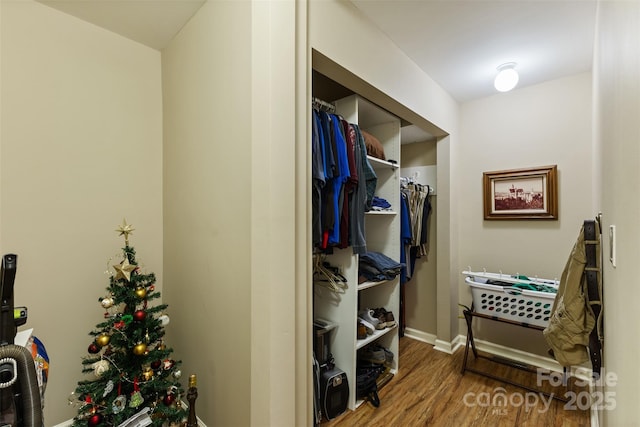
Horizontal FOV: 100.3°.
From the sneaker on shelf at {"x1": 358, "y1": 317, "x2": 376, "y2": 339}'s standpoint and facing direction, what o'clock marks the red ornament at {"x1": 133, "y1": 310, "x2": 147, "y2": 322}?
The red ornament is roughly at 3 o'clock from the sneaker on shelf.

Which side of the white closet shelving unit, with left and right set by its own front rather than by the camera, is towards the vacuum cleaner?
right

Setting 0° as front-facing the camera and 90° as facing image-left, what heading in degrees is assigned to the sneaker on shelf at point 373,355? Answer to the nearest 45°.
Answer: approximately 315°

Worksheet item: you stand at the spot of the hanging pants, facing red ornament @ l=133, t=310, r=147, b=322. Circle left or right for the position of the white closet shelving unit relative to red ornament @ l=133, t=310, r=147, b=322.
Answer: right

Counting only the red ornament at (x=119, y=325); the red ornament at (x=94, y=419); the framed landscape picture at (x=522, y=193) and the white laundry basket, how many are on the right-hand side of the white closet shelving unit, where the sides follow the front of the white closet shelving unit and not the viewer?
2

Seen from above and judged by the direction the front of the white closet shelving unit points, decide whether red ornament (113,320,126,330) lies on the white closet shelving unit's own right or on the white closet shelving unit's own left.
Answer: on the white closet shelving unit's own right

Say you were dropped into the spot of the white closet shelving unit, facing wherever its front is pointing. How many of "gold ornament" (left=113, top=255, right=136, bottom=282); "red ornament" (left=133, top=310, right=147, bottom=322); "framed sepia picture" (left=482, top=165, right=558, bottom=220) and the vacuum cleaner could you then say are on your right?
3

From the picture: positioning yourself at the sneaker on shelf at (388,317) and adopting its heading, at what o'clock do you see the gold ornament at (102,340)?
The gold ornament is roughly at 3 o'clock from the sneaker on shelf.
